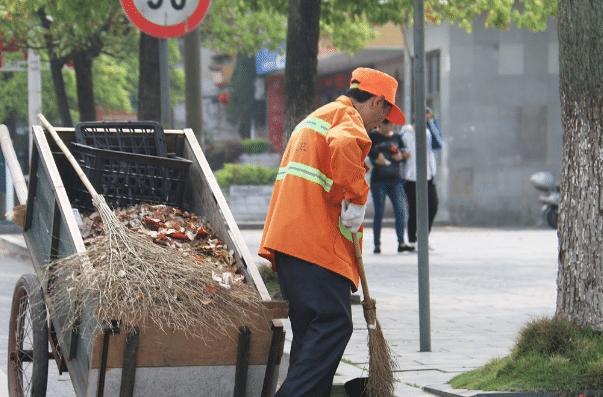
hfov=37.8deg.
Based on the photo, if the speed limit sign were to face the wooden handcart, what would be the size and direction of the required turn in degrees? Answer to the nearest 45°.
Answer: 0° — it already faces it

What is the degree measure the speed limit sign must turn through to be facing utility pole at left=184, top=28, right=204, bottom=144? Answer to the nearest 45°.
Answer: approximately 180°

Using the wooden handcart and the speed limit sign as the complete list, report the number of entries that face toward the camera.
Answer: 1

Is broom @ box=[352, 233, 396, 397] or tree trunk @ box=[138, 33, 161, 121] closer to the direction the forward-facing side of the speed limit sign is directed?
the broom

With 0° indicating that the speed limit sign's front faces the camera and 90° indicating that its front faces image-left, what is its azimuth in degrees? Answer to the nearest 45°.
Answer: approximately 0°

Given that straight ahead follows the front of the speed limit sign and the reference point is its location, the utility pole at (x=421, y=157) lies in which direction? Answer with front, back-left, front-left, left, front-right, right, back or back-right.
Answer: front-left

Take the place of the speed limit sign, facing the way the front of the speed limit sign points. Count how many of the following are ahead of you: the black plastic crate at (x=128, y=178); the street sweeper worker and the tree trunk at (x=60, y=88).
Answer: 2

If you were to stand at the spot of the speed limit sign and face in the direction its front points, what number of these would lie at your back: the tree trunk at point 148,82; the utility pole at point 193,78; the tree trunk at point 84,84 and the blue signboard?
4

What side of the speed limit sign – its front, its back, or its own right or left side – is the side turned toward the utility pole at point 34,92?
back
